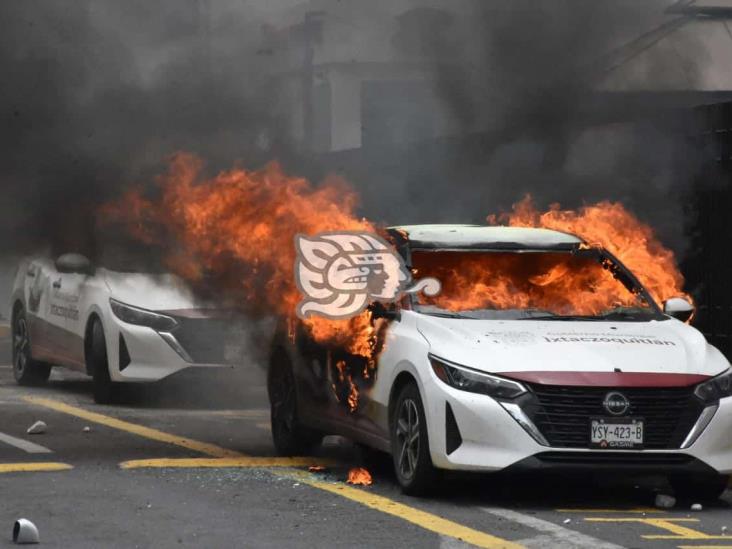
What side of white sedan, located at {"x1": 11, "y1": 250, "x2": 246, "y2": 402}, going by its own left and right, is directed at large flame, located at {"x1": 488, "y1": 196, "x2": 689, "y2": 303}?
front

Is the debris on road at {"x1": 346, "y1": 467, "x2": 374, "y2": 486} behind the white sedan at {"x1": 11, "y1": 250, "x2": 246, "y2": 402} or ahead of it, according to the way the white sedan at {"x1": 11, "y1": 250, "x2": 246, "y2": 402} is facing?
ahead

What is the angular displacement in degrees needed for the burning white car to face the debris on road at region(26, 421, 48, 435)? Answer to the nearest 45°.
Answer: approximately 180°

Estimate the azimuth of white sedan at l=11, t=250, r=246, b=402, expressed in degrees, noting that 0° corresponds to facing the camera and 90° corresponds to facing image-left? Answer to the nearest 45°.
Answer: approximately 315°

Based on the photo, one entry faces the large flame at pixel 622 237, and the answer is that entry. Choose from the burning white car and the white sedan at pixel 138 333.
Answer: the white sedan

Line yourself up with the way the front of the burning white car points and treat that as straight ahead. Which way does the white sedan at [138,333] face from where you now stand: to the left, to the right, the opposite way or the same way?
the same way

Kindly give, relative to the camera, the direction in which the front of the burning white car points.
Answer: facing the viewer and to the right of the viewer

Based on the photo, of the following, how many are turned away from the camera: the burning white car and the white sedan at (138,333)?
0
